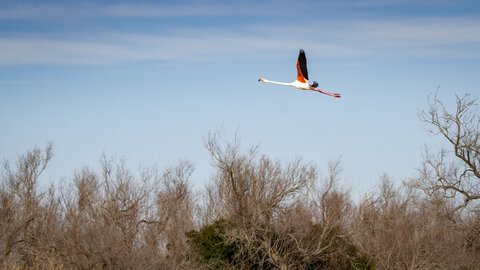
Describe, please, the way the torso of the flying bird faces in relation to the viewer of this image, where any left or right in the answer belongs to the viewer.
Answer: facing to the left of the viewer

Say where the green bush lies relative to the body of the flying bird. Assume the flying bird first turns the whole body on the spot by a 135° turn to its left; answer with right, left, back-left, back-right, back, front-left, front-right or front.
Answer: back
